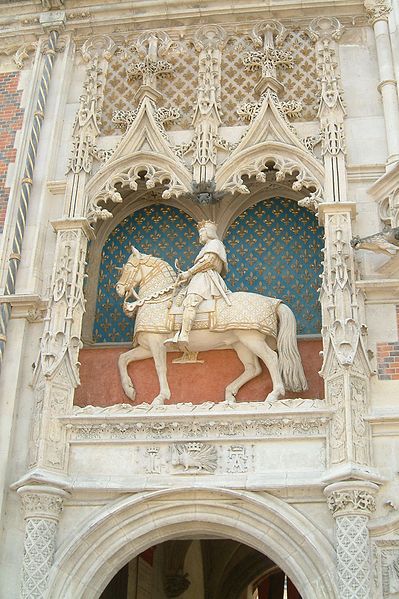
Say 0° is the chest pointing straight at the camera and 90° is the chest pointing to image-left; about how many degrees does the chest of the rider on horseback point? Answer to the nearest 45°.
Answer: approximately 90°

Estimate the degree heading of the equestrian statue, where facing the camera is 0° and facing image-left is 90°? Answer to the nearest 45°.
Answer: approximately 90°

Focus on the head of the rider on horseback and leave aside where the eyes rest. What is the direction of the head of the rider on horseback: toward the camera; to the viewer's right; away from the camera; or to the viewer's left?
to the viewer's left
